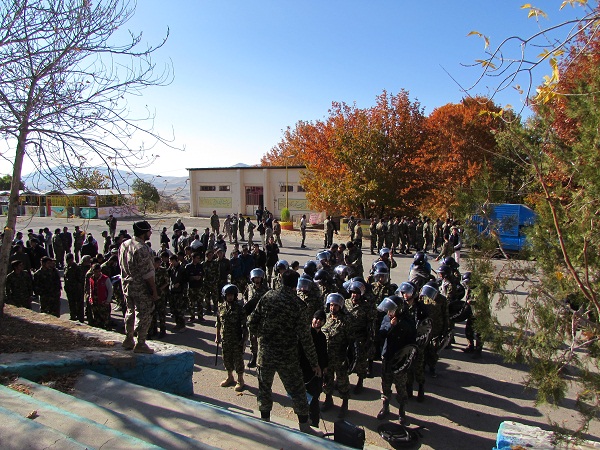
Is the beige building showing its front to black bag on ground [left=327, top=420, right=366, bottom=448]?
yes

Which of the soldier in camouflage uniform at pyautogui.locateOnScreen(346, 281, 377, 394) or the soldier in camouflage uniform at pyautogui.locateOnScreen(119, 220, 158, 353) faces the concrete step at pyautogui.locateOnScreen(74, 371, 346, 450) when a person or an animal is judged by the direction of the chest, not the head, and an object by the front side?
the soldier in camouflage uniform at pyautogui.locateOnScreen(346, 281, 377, 394)

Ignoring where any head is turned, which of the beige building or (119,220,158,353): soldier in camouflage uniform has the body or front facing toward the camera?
the beige building

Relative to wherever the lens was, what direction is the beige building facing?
facing the viewer

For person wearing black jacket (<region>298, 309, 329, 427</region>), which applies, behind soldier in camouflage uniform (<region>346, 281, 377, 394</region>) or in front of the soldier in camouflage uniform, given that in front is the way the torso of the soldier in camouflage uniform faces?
in front

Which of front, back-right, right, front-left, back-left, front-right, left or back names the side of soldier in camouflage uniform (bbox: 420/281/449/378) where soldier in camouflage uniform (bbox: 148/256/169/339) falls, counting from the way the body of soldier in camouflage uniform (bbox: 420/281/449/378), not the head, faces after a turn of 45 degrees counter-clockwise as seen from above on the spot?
right

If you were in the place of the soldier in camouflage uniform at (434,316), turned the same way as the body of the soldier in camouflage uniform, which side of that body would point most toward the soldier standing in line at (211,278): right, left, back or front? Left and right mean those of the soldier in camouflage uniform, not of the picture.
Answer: right

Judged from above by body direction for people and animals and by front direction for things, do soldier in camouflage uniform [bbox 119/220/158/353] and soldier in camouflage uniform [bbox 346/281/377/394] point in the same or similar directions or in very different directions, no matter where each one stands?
very different directions

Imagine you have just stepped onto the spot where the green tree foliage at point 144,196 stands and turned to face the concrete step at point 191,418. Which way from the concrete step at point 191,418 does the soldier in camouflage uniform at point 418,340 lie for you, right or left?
left

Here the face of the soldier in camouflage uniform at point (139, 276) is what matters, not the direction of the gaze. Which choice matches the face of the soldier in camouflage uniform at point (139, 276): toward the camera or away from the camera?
away from the camera

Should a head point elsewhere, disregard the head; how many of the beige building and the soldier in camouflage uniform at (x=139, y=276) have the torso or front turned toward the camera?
1

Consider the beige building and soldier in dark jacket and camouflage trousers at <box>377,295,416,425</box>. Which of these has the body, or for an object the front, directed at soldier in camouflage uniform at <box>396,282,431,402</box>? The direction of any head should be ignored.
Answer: the beige building

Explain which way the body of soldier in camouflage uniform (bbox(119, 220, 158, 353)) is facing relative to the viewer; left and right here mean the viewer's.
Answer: facing away from the viewer and to the right of the viewer

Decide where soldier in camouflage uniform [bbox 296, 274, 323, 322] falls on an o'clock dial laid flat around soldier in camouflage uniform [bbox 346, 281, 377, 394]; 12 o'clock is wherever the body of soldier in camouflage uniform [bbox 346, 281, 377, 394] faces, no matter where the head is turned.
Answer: soldier in camouflage uniform [bbox 296, 274, 323, 322] is roughly at 3 o'clock from soldier in camouflage uniform [bbox 346, 281, 377, 394].

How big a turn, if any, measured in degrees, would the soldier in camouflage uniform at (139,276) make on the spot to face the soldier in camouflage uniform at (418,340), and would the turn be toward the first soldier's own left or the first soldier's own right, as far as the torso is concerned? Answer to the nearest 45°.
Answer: approximately 45° to the first soldier's own right

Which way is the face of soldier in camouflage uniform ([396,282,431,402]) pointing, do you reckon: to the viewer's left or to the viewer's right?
to the viewer's left
